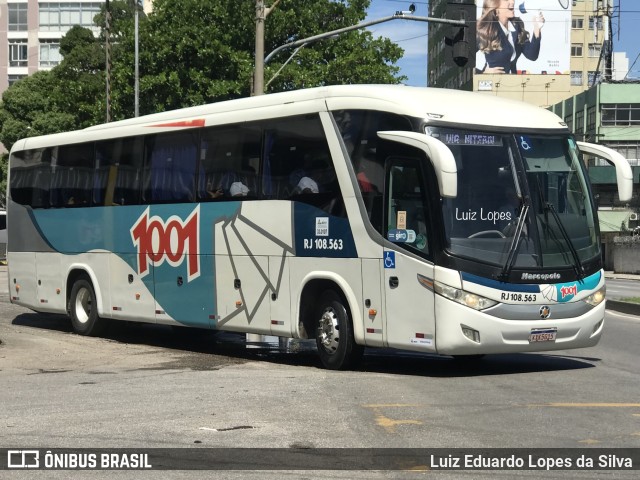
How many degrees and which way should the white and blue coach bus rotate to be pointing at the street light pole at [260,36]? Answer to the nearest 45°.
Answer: approximately 135° to its left

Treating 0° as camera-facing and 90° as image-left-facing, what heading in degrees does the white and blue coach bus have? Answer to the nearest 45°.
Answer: approximately 315°
